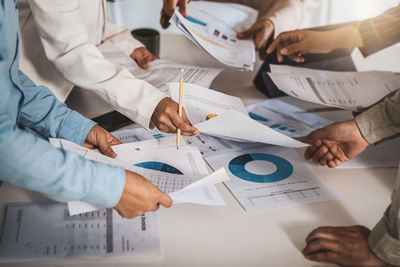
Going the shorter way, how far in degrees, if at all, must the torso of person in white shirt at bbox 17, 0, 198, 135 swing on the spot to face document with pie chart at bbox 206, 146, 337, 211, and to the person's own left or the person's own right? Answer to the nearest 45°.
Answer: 0° — they already face it

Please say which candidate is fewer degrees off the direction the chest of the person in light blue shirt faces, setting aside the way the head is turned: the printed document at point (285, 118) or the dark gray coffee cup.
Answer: the printed document

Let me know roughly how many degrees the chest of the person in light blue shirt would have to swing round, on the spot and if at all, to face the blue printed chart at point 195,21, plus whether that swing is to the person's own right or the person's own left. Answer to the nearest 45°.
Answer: approximately 45° to the person's own left

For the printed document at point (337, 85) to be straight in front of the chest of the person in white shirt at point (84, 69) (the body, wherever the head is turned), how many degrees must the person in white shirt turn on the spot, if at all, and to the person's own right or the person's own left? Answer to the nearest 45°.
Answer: approximately 45° to the person's own left

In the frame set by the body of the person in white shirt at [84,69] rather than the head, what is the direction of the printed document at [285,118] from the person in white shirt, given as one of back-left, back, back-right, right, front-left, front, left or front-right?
front-left

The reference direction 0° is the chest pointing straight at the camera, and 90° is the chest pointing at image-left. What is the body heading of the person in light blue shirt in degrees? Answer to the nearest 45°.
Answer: approximately 270°
